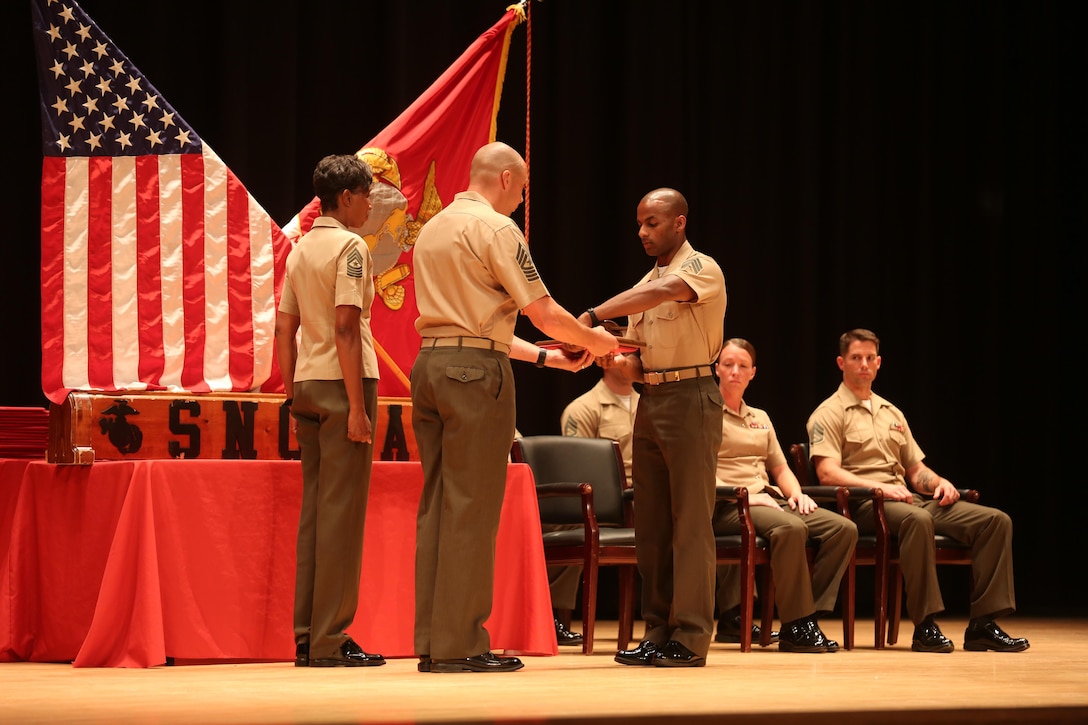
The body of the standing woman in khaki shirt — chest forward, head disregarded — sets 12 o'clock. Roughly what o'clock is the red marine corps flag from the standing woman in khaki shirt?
The red marine corps flag is roughly at 11 o'clock from the standing woman in khaki shirt.

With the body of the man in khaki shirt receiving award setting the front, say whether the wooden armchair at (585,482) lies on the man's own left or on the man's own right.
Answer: on the man's own right

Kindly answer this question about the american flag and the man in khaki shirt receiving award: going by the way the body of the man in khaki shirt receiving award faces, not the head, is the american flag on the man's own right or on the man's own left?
on the man's own right

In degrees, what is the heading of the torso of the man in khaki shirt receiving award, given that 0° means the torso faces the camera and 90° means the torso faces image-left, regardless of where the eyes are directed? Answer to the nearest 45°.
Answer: approximately 45°

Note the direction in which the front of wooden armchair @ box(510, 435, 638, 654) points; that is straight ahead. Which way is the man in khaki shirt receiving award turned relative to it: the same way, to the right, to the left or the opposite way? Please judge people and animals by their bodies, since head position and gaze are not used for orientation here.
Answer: to the right

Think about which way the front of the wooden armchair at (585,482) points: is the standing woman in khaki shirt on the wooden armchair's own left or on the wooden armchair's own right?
on the wooden armchair's own right

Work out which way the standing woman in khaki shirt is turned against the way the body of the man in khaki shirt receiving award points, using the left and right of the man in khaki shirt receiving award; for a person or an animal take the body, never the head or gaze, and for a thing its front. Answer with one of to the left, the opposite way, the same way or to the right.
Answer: the opposite way

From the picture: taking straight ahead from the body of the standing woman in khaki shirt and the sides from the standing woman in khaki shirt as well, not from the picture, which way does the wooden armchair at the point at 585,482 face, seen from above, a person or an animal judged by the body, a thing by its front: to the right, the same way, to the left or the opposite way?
to the right

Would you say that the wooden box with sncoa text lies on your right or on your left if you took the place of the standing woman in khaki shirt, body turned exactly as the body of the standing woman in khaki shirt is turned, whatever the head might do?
on your left

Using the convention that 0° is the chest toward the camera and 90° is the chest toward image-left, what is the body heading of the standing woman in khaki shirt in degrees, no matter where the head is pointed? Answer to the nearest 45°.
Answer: approximately 225°
